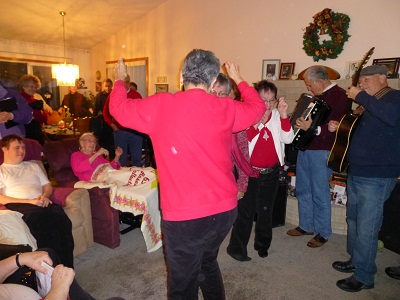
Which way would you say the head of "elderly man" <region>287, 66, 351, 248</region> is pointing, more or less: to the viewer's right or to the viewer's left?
to the viewer's left

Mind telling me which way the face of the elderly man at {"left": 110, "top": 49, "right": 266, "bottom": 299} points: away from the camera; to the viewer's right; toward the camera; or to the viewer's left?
away from the camera

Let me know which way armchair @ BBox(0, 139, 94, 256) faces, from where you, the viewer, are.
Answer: facing the viewer and to the right of the viewer

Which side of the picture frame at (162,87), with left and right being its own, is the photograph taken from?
front

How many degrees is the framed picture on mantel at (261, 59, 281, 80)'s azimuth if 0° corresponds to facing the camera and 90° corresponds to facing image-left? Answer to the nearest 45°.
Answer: approximately 0°

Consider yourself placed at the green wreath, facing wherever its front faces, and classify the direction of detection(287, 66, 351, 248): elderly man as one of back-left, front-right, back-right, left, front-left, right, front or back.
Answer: front

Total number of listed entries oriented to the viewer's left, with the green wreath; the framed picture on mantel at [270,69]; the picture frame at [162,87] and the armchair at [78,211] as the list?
0

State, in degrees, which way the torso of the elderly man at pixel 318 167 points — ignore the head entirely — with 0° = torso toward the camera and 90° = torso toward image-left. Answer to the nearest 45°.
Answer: approximately 90°

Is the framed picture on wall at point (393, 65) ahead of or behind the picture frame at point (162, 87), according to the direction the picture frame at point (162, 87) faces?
ahead

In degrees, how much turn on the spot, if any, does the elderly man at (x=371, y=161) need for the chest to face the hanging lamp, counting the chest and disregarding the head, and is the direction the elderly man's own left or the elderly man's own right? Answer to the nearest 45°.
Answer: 0° — they already face it

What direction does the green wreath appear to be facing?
toward the camera

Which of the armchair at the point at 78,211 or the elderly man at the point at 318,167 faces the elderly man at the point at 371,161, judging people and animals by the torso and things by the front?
the armchair
